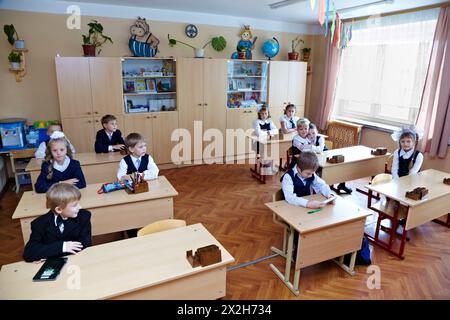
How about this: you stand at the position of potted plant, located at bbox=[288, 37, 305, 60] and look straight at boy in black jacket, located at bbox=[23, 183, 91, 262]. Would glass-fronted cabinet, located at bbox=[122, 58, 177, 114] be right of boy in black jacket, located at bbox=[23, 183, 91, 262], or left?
right

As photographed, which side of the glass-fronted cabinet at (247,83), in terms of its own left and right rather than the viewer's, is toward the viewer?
front

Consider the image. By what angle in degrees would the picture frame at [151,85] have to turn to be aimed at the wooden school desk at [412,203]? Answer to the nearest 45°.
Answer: approximately 45° to its left

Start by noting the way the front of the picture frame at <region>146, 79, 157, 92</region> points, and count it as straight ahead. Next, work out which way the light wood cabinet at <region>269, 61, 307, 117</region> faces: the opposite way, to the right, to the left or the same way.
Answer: the same way

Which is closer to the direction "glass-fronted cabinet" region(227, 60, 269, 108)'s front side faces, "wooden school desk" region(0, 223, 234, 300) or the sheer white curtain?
the wooden school desk

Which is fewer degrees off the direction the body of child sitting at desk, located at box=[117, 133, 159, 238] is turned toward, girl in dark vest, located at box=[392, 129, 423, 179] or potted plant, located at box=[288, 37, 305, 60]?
the girl in dark vest

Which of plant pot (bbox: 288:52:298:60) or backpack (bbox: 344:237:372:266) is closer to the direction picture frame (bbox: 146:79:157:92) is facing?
the backpack

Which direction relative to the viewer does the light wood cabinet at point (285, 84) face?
toward the camera

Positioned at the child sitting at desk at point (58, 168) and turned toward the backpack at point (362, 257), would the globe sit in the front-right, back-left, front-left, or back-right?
front-left

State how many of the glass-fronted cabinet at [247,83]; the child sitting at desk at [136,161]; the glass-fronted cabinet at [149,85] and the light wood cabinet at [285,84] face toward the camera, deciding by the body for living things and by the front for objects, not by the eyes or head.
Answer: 4

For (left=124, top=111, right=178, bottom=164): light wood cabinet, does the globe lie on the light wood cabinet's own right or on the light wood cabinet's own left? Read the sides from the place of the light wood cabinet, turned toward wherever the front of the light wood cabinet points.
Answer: on the light wood cabinet's own left

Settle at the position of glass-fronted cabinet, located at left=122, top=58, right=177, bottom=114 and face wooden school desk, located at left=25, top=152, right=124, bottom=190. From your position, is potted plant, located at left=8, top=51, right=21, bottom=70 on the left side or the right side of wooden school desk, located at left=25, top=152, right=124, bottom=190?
right

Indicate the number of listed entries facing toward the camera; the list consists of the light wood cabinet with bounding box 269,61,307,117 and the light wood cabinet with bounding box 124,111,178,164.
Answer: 2

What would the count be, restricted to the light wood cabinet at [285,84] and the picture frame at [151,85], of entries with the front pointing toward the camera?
2

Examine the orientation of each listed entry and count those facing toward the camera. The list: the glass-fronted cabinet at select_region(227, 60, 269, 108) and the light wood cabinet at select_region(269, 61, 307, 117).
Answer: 2

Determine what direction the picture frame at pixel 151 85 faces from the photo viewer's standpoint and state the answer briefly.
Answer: facing the viewer

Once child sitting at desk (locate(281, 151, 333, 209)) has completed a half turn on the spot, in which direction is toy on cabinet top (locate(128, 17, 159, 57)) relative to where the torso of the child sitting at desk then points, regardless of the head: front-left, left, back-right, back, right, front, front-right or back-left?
front

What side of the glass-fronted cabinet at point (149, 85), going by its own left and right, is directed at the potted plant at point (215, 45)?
left
